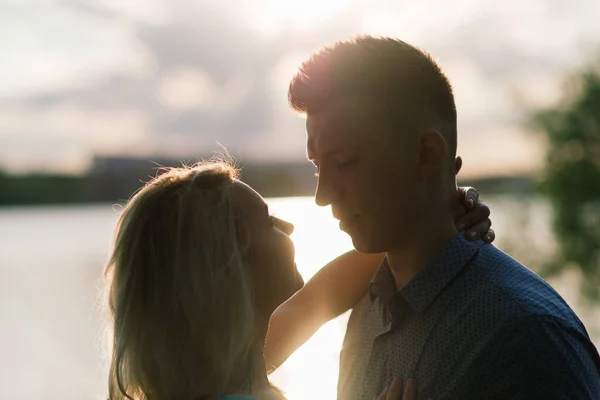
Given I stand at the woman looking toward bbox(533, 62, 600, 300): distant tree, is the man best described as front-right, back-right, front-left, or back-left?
front-right

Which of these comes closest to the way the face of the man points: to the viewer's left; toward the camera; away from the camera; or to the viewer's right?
to the viewer's left

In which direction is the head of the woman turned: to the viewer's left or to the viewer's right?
to the viewer's right

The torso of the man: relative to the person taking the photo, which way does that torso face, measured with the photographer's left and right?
facing the viewer and to the left of the viewer

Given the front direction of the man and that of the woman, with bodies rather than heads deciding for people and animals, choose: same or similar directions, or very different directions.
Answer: very different directions

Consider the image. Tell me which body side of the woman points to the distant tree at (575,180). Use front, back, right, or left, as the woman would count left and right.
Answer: front

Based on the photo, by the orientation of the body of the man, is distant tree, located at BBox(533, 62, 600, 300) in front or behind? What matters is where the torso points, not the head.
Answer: behind

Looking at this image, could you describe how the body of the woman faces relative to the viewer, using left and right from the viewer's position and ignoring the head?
facing away from the viewer and to the right of the viewer

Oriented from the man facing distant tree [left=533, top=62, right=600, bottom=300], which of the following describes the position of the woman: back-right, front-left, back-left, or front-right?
back-left
